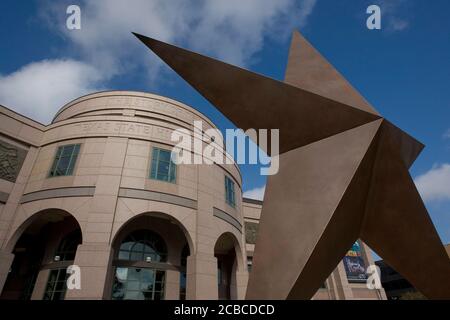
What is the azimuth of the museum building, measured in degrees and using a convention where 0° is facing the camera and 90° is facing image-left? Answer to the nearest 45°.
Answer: approximately 315°

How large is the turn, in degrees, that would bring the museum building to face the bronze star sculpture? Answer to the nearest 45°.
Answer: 0° — it already faces it
